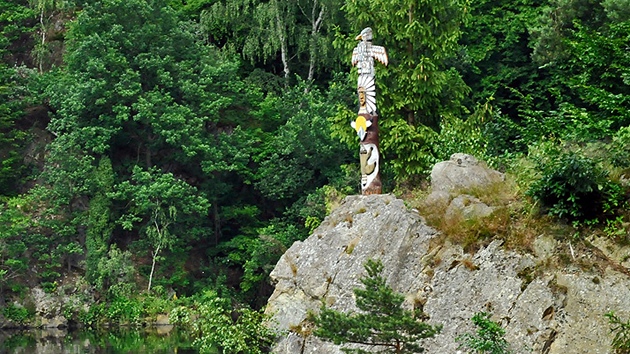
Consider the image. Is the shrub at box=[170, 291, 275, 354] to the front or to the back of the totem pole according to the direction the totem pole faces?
to the front

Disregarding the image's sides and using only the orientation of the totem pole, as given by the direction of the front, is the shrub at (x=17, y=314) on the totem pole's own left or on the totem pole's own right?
on the totem pole's own right

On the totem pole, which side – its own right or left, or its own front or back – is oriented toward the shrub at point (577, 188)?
left

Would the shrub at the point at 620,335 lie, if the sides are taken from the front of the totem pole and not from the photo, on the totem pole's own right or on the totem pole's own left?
on the totem pole's own left

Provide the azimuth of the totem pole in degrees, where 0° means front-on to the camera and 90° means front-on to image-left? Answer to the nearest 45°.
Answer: approximately 45°

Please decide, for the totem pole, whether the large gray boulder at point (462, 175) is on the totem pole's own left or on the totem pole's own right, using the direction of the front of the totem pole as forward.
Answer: on the totem pole's own left

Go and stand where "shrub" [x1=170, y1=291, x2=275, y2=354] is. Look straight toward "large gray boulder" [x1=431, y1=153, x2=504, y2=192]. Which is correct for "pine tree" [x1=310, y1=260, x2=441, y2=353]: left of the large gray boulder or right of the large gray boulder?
right

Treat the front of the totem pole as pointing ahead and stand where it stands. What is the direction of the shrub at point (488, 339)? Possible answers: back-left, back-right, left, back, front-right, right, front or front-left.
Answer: front-left
